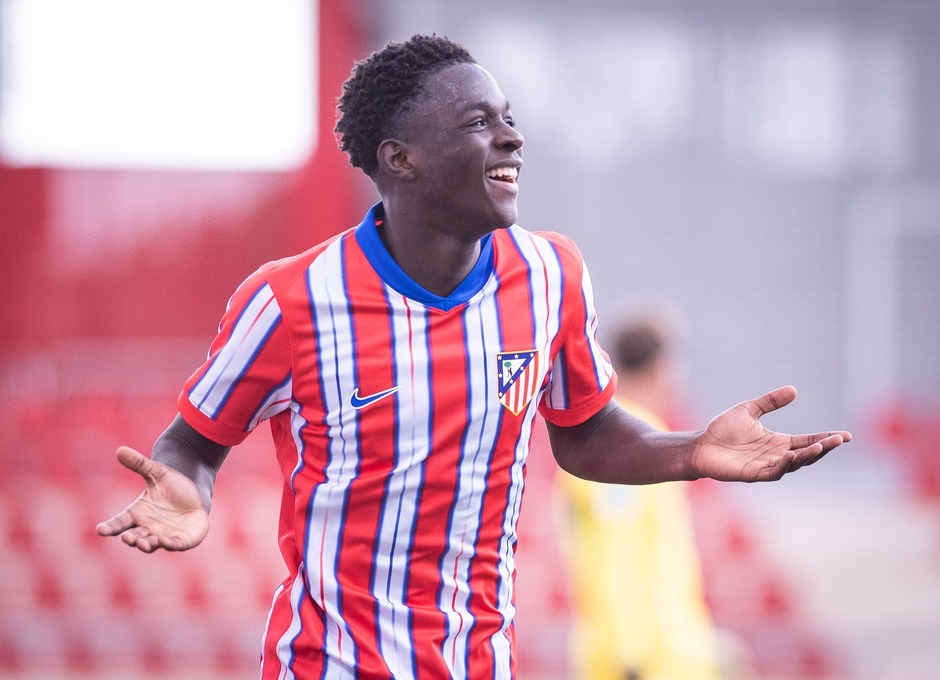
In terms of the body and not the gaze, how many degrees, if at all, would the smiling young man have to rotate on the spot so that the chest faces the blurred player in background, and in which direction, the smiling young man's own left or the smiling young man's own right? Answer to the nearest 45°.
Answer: approximately 135° to the smiling young man's own left
